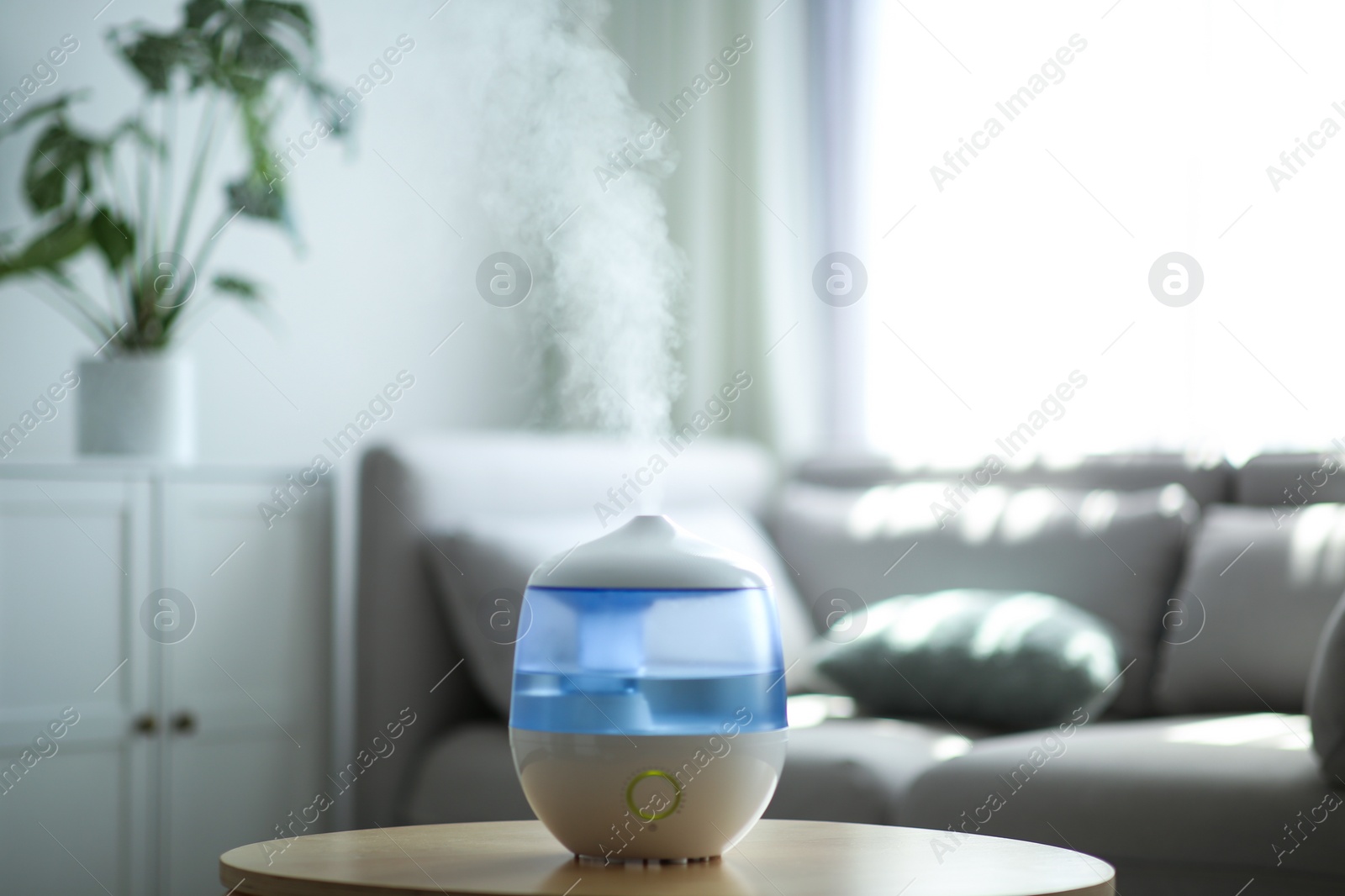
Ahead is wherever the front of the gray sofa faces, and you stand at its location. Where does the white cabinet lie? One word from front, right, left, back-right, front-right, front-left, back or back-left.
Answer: right

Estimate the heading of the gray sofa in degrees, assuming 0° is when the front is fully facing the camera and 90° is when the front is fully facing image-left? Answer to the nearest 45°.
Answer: approximately 0°

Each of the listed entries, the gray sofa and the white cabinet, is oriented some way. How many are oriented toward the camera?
2

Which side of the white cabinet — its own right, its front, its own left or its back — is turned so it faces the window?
left

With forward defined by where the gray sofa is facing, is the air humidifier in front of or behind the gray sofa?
in front

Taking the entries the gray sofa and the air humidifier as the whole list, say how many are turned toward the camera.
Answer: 2

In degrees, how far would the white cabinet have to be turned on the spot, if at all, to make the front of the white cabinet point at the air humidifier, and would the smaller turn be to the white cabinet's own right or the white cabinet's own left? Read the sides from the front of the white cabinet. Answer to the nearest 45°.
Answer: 0° — it already faces it
